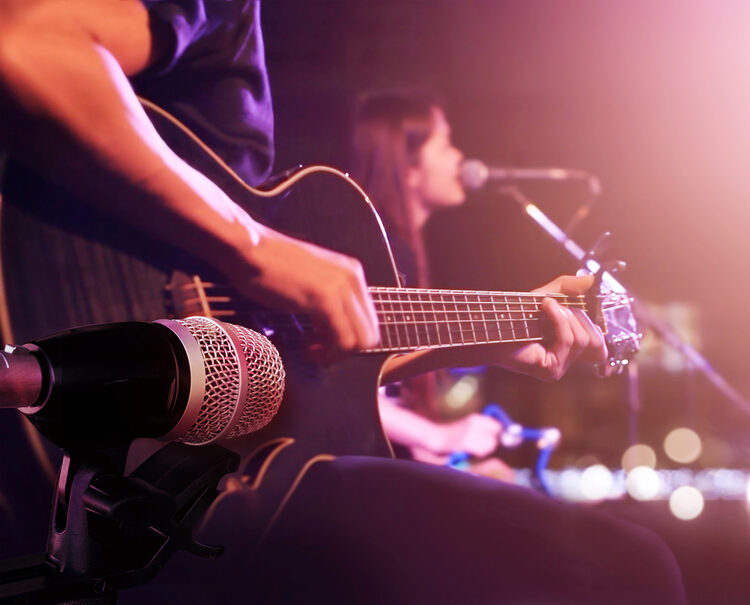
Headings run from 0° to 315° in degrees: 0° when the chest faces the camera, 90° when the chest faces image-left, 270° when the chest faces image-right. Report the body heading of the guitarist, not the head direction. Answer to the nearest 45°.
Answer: approximately 315°

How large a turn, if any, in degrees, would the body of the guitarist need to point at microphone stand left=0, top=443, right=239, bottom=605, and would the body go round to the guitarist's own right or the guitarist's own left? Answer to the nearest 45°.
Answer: approximately 45° to the guitarist's own right

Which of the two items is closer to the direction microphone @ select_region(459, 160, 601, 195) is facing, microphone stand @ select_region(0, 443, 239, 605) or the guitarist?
the guitarist

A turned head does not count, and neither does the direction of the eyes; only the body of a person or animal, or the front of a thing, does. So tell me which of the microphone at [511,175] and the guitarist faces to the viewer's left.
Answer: the microphone

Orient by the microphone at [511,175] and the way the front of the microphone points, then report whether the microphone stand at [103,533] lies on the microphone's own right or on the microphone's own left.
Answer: on the microphone's own left

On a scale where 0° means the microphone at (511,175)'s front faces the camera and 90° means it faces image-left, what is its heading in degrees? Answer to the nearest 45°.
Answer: approximately 90°

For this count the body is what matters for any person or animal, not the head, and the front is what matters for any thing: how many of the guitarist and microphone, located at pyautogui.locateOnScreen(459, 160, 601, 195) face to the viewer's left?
1
